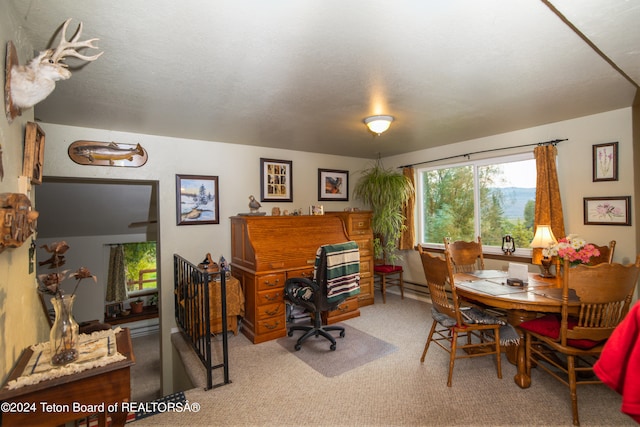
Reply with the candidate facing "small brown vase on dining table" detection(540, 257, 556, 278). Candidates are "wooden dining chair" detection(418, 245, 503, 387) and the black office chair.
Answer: the wooden dining chair

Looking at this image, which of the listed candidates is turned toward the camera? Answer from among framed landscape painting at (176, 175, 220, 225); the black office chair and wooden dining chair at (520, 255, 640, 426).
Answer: the framed landscape painting

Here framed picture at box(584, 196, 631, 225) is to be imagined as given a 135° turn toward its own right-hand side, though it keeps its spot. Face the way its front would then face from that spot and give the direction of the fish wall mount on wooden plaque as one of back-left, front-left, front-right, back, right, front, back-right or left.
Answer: left

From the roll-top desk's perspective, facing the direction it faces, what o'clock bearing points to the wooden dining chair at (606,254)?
The wooden dining chair is roughly at 11 o'clock from the roll-top desk.

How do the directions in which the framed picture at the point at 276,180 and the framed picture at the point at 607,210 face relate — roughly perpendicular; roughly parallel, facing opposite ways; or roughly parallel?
roughly perpendicular

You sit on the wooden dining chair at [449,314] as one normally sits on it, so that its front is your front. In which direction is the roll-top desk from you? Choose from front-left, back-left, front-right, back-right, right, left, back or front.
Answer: back-left

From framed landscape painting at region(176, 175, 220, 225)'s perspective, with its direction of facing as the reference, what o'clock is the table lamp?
The table lamp is roughly at 10 o'clock from the framed landscape painting.

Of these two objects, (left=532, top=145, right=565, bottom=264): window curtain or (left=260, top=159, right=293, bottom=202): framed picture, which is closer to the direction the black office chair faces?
the framed picture

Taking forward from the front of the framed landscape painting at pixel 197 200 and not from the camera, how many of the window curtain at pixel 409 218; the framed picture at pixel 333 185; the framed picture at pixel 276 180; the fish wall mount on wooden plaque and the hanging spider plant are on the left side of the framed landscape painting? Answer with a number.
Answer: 4

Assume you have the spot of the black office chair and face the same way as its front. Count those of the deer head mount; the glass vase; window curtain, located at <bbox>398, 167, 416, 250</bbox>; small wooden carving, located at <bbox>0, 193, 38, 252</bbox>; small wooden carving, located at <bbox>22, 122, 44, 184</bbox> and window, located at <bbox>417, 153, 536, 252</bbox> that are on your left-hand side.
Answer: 4

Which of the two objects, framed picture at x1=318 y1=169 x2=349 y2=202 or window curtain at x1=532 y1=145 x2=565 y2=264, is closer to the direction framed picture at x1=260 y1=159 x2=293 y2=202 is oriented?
the window curtain

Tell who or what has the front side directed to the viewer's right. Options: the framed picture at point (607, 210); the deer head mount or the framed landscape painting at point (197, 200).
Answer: the deer head mount

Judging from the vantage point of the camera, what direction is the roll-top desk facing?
facing the viewer and to the right of the viewer

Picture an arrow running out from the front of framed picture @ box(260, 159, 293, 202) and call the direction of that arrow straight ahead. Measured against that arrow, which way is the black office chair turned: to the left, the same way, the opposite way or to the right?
the opposite way
